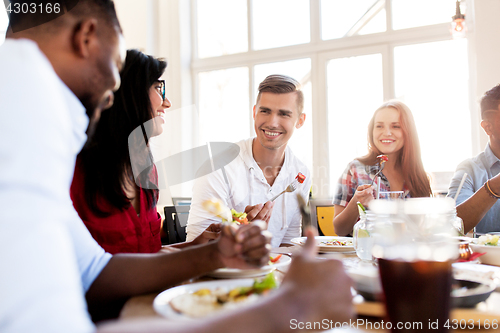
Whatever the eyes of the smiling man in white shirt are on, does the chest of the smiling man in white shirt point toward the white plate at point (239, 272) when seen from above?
yes

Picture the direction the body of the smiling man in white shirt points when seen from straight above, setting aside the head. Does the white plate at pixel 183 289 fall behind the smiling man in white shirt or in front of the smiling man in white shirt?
in front

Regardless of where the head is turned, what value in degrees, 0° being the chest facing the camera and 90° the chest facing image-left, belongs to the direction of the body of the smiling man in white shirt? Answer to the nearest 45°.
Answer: approximately 0°

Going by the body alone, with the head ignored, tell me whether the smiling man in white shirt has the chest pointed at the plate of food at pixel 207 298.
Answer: yes

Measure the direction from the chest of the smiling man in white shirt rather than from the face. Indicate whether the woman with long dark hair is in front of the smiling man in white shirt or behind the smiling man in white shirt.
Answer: in front

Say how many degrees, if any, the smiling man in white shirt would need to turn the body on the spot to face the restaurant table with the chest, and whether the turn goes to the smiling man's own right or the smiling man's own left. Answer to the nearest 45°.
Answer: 0° — they already face it

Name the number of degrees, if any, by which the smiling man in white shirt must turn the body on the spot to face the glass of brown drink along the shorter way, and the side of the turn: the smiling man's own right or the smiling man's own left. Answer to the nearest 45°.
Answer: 0° — they already face it

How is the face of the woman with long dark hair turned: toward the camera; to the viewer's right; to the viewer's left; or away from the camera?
to the viewer's right
